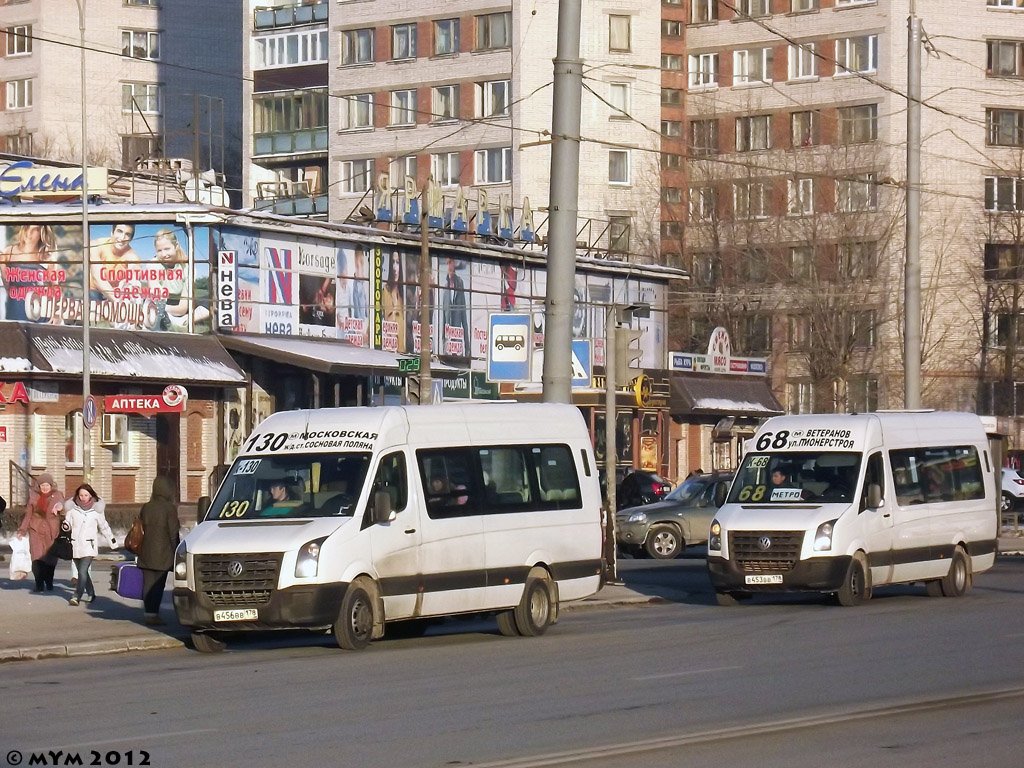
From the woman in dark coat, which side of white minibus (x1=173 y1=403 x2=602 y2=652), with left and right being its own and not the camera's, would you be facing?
right

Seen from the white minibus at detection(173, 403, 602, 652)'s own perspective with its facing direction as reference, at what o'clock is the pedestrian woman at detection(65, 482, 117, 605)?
The pedestrian woman is roughly at 3 o'clock from the white minibus.

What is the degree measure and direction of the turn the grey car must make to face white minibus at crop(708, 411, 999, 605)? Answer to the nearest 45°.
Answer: approximately 45° to its left

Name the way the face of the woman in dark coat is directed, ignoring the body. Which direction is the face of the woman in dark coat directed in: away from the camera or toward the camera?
away from the camera

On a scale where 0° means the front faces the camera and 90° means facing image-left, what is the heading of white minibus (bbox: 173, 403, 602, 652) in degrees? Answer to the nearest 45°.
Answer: approximately 45°

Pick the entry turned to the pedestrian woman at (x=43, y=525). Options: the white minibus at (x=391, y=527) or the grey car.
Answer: the grey car

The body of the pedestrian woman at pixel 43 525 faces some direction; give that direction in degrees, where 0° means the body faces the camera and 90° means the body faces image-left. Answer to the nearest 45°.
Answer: approximately 0°

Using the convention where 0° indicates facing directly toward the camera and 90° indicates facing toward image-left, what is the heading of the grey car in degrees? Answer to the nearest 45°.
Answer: approximately 45°
